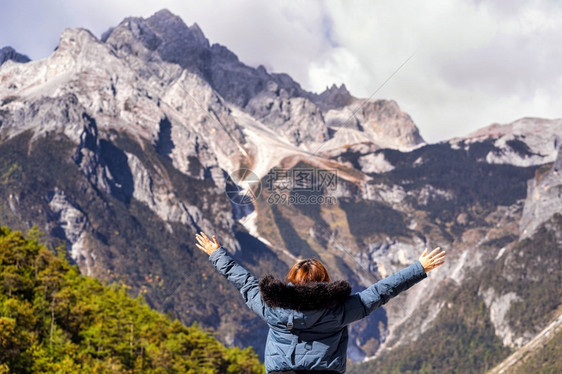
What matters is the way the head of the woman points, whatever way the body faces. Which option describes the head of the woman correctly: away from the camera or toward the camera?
away from the camera

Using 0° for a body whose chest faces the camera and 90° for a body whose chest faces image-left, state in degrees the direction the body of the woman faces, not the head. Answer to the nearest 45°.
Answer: approximately 180°
